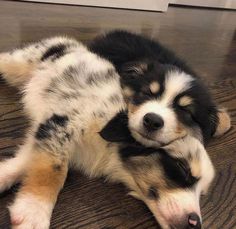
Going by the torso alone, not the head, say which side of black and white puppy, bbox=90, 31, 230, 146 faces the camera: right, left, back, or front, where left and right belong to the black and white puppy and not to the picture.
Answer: front
